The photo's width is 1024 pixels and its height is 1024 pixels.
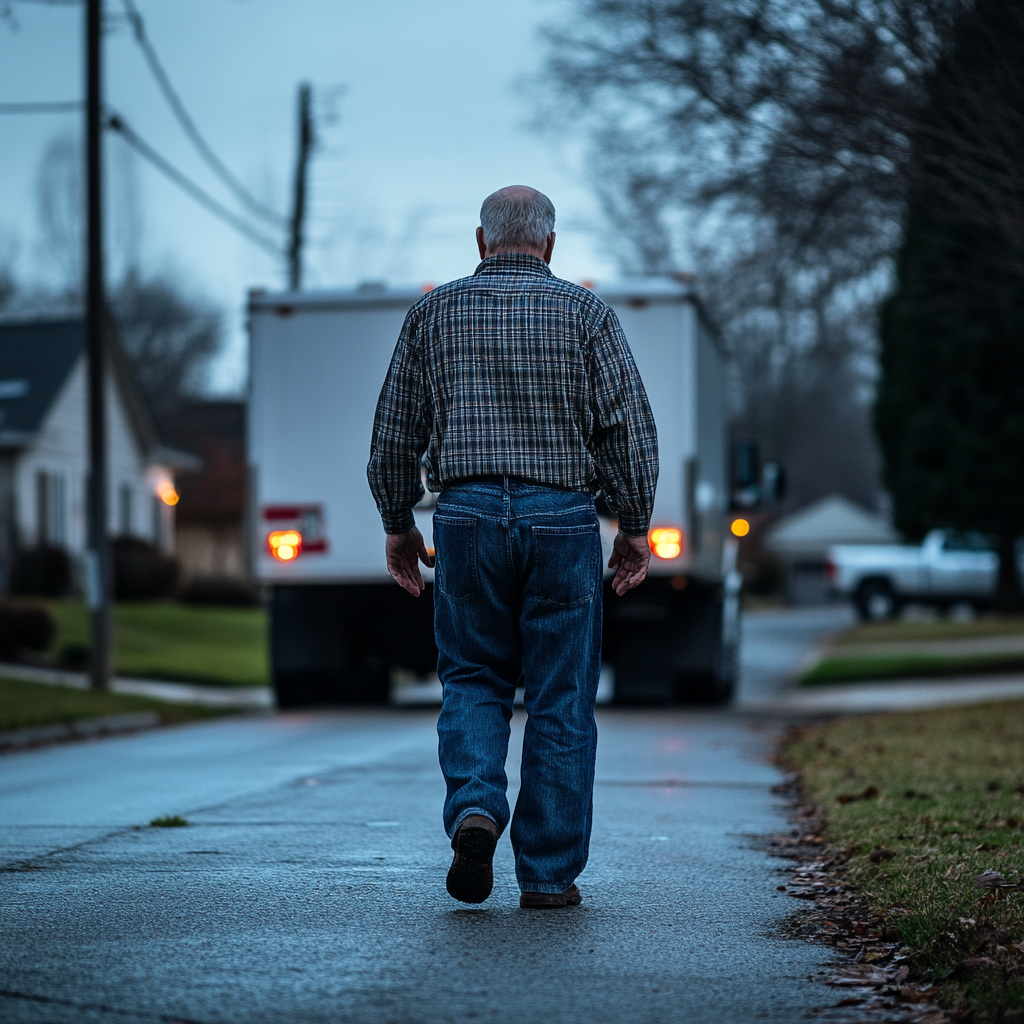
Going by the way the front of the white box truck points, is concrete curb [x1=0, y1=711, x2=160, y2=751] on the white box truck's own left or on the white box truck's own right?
on the white box truck's own left

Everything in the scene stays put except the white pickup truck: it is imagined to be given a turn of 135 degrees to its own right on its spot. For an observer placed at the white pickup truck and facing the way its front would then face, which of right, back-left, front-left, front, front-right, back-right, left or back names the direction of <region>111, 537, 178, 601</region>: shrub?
front

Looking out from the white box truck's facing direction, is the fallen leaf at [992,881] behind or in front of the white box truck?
behind

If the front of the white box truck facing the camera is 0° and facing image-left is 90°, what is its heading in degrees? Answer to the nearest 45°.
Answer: approximately 180°

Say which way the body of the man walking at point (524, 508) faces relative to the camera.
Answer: away from the camera

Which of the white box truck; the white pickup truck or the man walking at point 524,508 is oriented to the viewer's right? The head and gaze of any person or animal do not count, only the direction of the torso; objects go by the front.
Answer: the white pickup truck

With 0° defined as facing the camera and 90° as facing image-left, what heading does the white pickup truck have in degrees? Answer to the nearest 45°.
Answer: approximately 270°

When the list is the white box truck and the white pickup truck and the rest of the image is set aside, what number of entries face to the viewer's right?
1

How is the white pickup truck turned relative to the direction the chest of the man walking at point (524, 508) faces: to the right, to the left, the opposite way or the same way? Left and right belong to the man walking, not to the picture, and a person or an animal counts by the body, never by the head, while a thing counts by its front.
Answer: to the right
